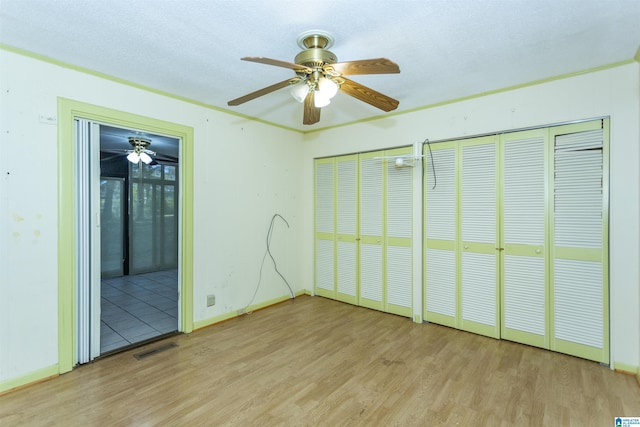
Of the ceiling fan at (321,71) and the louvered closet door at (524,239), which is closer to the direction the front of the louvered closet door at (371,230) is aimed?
the ceiling fan

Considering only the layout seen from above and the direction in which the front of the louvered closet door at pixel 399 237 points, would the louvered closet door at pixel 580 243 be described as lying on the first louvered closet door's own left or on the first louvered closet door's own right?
on the first louvered closet door's own left

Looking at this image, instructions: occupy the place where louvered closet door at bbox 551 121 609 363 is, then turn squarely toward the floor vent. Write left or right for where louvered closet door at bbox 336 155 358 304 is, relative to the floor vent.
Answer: right

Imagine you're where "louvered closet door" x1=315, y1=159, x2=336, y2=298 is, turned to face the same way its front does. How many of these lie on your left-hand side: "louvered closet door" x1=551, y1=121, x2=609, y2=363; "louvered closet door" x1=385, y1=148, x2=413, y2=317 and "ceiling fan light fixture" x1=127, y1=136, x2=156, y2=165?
2

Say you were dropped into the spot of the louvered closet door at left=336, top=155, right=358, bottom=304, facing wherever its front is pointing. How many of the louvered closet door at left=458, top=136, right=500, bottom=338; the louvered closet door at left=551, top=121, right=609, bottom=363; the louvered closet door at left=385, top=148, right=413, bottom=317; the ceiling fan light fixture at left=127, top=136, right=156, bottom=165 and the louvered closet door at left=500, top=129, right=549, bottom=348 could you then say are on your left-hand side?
4

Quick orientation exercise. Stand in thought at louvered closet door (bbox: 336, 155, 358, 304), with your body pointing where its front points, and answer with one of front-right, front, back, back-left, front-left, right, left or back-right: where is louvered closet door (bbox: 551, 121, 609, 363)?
left

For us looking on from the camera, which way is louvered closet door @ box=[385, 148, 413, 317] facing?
facing the viewer and to the left of the viewer

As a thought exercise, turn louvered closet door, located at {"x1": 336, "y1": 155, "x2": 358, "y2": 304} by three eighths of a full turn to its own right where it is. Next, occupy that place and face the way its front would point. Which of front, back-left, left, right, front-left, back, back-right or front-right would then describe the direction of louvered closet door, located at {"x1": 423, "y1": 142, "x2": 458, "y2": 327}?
back-right

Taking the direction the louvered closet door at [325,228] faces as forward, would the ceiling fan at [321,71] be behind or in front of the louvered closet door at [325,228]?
in front

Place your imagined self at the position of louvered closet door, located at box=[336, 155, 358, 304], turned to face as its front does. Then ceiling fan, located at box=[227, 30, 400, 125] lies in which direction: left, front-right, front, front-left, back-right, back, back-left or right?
front-left

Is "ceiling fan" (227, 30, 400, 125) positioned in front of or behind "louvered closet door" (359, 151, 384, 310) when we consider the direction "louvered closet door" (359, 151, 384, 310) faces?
in front

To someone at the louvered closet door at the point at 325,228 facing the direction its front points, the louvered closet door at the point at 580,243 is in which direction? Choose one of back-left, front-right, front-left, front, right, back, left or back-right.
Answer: left
